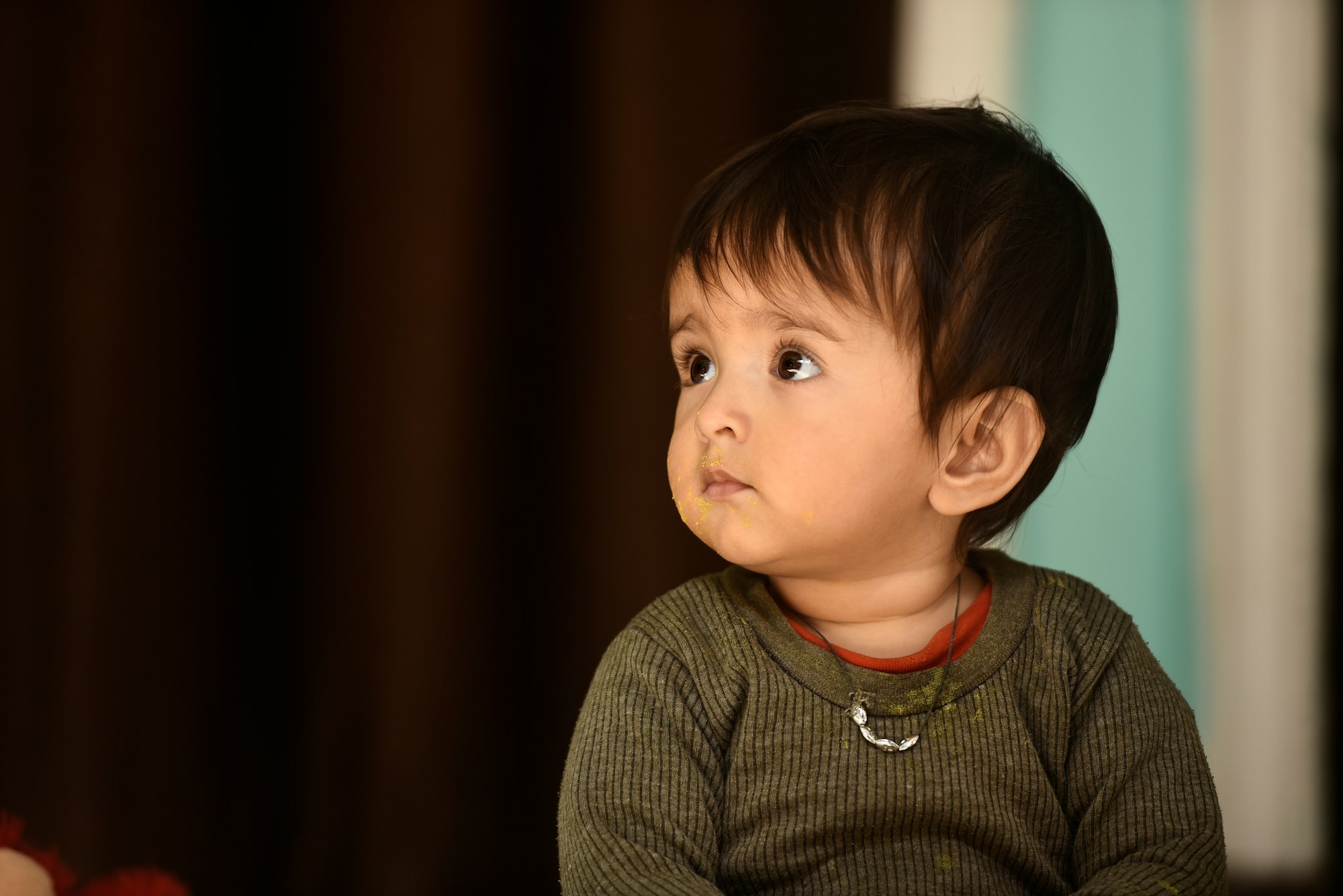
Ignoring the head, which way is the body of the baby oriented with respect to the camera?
toward the camera
